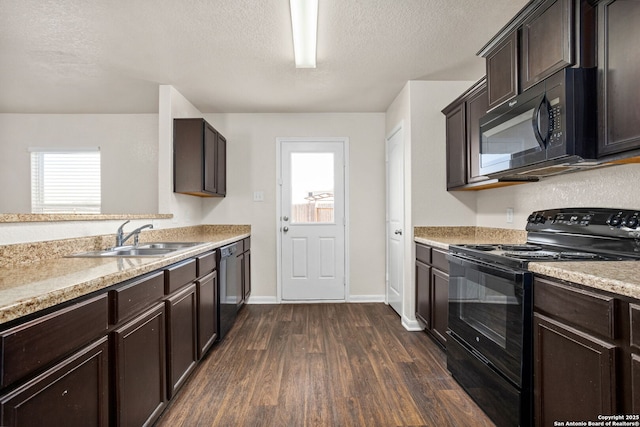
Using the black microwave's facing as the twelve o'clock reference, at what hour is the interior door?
The interior door is roughly at 3 o'clock from the black microwave.

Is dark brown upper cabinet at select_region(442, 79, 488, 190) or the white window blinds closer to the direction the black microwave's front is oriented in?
the white window blinds

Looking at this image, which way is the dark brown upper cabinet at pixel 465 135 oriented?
to the viewer's left

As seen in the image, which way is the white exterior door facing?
toward the camera

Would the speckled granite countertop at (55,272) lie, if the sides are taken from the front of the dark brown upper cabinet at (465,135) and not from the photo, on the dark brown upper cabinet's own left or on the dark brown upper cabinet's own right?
on the dark brown upper cabinet's own left

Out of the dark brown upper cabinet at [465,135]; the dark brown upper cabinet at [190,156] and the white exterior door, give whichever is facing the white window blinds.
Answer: the dark brown upper cabinet at [465,135]

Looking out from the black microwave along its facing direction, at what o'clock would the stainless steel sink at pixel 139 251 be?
The stainless steel sink is roughly at 1 o'clock from the black microwave.

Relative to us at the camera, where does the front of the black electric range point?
facing the viewer and to the left of the viewer

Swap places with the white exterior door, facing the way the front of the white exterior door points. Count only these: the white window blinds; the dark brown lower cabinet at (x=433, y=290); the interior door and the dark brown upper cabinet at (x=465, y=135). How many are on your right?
1

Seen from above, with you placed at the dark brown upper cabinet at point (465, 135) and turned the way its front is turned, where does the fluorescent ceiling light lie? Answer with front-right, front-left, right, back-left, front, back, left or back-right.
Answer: front-left

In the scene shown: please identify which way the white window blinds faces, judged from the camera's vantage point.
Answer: facing the viewer

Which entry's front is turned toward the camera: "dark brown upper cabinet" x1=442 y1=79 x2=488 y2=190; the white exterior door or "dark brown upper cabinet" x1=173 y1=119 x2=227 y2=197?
the white exterior door

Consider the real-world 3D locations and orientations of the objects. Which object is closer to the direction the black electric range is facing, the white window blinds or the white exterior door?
the white window blinds

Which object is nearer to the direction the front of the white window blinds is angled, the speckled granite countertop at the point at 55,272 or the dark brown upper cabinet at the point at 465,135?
the speckled granite countertop
